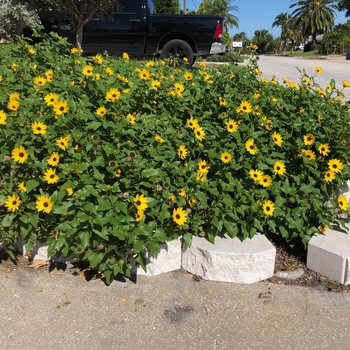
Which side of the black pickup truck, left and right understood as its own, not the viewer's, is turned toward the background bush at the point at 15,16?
front

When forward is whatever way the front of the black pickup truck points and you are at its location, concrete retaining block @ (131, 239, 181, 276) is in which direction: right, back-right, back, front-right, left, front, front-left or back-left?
left

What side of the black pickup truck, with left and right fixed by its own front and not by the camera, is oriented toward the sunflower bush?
left

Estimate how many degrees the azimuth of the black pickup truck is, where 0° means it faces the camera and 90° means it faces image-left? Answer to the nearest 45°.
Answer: approximately 90°

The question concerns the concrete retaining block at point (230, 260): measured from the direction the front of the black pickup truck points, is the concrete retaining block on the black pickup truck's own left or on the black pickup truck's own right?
on the black pickup truck's own left

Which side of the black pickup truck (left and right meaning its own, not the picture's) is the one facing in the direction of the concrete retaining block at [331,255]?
left

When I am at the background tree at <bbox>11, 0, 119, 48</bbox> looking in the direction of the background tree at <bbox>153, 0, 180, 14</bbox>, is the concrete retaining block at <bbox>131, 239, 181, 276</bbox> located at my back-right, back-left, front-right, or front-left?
back-right

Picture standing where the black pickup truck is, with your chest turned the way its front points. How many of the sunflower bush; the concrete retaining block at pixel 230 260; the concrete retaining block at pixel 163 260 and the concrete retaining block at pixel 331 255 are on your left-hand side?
4

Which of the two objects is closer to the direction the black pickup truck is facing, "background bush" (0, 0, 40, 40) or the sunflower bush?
the background bush
